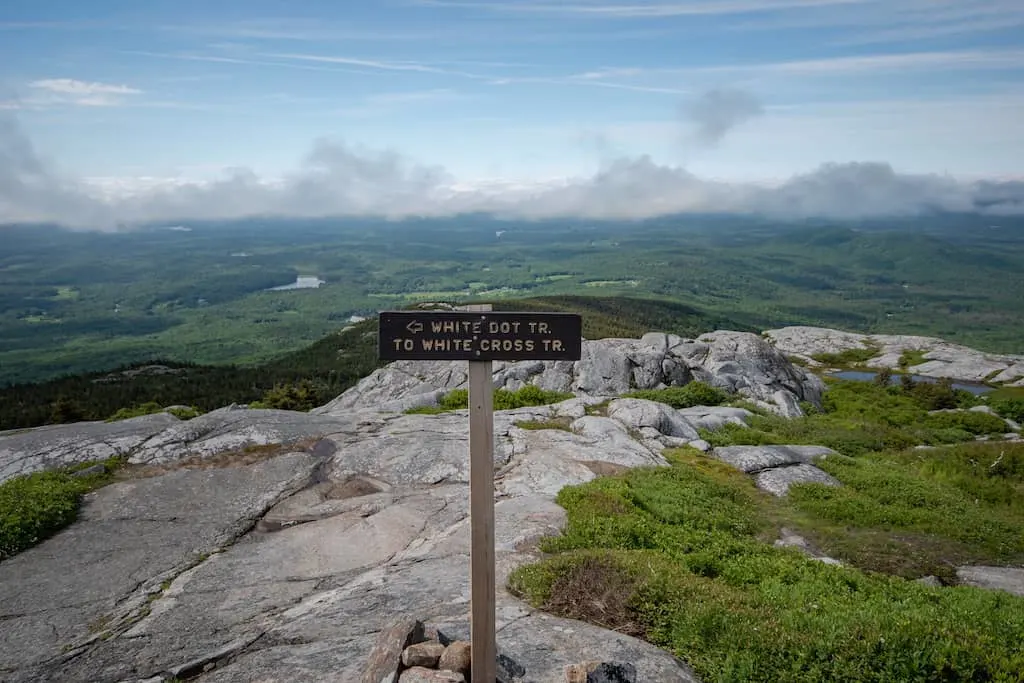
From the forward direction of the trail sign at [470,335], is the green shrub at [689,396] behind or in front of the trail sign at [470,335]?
behind

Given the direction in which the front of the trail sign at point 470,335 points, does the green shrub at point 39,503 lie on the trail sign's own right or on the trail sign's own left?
on the trail sign's own right

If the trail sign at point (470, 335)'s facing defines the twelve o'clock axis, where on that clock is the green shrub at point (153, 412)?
The green shrub is roughly at 5 o'clock from the trail sign.

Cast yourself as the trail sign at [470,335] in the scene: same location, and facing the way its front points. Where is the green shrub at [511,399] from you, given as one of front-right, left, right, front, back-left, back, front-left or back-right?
back

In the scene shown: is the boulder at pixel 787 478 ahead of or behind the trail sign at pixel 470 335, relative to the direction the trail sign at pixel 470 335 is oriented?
behind

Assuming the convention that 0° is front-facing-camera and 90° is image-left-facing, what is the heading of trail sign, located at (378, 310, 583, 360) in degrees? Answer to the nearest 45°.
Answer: approximately 0°

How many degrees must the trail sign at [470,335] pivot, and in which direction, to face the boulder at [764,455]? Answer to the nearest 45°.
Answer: approximately 135° to its left

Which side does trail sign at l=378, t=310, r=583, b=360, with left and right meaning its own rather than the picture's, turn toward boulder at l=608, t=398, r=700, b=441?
back

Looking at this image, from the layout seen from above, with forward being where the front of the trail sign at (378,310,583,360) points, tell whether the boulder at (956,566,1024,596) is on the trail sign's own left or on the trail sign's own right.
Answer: on the trail sign's own left

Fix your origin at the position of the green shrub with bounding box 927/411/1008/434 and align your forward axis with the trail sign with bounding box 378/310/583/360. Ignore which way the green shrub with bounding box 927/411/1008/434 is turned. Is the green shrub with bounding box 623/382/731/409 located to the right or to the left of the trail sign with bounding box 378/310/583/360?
right
